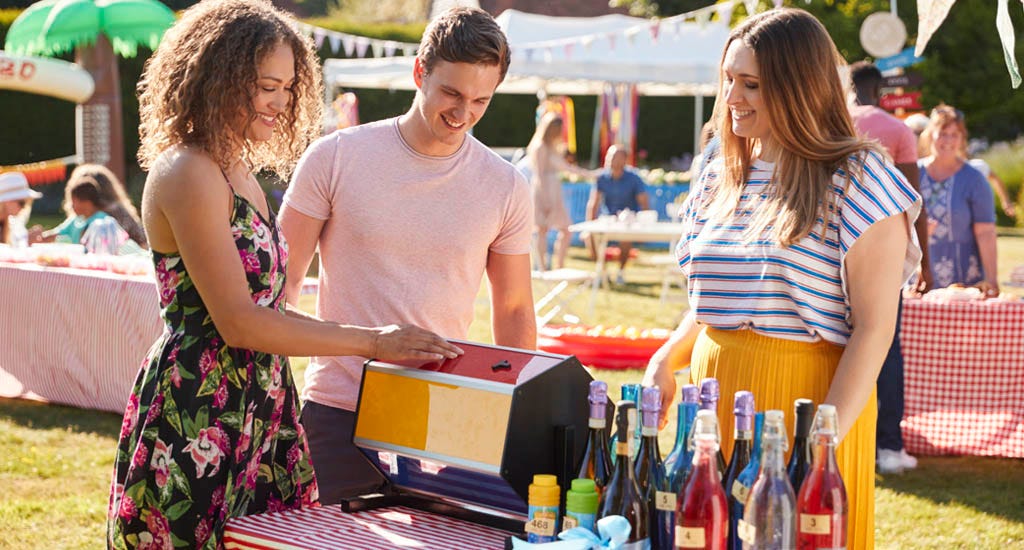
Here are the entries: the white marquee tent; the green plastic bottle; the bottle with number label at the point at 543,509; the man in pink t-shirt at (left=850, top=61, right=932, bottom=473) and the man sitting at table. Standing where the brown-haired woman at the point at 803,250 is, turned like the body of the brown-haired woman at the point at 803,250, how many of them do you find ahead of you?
2

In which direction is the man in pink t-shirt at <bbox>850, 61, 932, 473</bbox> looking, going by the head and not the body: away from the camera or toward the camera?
away from the camera

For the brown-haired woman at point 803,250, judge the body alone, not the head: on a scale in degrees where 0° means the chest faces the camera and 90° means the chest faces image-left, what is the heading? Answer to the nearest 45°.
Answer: approximately 45°

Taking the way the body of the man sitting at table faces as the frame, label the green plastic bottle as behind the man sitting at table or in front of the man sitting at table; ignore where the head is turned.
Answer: in front

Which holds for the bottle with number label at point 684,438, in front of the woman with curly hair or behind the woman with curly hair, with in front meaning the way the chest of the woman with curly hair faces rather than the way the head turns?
in front

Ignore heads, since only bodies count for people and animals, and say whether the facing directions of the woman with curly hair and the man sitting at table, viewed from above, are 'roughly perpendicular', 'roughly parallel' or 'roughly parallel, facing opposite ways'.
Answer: roughly perpendicular

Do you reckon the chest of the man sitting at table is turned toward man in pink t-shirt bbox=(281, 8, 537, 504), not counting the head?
yes

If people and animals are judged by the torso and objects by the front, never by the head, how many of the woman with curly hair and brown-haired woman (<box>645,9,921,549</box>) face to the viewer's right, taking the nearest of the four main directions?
1

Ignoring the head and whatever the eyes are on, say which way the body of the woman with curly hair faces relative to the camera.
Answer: to the viewer's right

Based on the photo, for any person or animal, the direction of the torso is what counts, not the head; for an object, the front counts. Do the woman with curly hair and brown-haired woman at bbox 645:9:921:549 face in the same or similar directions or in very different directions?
very different directions

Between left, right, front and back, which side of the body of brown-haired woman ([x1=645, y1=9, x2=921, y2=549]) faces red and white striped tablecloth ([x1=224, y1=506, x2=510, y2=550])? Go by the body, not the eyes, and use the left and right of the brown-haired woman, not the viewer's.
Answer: front

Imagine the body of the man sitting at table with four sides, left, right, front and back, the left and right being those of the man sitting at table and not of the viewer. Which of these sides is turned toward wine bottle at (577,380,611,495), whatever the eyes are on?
front

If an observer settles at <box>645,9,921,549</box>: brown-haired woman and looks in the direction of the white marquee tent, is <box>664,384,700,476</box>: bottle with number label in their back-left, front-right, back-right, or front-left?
back-left

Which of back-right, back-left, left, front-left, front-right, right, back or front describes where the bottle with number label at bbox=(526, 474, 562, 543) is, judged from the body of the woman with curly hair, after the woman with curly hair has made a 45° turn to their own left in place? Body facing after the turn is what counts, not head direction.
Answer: right

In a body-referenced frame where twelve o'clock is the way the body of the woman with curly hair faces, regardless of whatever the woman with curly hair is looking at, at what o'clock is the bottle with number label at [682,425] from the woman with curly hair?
The bottle with number label is roughly at 1 o'clock from the woman with curly hair.
